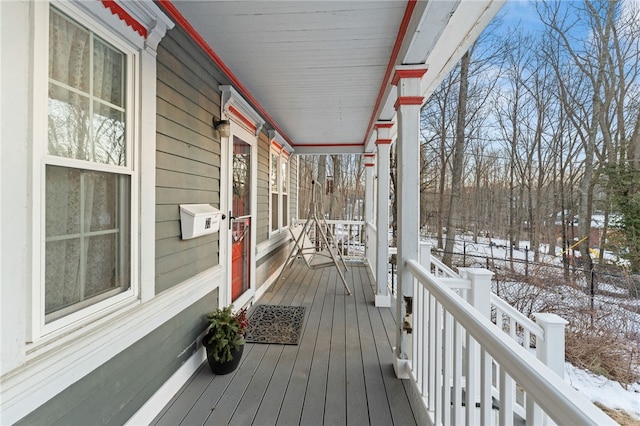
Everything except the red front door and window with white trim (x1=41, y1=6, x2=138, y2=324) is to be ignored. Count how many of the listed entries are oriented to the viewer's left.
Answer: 0

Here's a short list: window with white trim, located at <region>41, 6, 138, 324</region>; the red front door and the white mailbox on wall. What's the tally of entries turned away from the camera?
0

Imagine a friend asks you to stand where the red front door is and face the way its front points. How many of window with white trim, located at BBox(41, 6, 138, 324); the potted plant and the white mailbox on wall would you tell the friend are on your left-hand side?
0

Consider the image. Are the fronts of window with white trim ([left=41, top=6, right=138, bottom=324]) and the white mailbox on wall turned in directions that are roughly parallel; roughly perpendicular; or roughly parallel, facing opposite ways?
roughly parallel

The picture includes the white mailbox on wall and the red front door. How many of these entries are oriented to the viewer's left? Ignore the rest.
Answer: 0

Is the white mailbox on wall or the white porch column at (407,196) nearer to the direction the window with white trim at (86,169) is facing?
the white porch column

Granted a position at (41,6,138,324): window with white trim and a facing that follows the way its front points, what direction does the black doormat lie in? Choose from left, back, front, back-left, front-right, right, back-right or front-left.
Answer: left

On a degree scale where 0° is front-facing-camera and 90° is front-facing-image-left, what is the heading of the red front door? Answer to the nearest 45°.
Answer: approximately 270°

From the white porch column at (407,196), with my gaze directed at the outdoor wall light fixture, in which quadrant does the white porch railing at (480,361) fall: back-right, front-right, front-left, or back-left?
back-left

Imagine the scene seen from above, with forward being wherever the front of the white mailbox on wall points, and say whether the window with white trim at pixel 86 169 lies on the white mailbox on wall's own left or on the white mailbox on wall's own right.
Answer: on the white mailbox on wall's own right

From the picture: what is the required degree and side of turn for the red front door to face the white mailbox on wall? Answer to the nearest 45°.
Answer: approximately 90° to its right

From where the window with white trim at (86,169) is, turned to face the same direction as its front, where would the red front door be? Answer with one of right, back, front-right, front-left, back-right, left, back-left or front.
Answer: left

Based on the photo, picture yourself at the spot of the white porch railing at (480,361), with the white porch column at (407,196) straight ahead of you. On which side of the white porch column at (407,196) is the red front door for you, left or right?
left

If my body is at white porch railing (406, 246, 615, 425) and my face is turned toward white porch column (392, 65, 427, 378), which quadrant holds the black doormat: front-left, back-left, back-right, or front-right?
front-left

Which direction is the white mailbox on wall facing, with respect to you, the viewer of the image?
facing the viewer and to the right of the viewer
